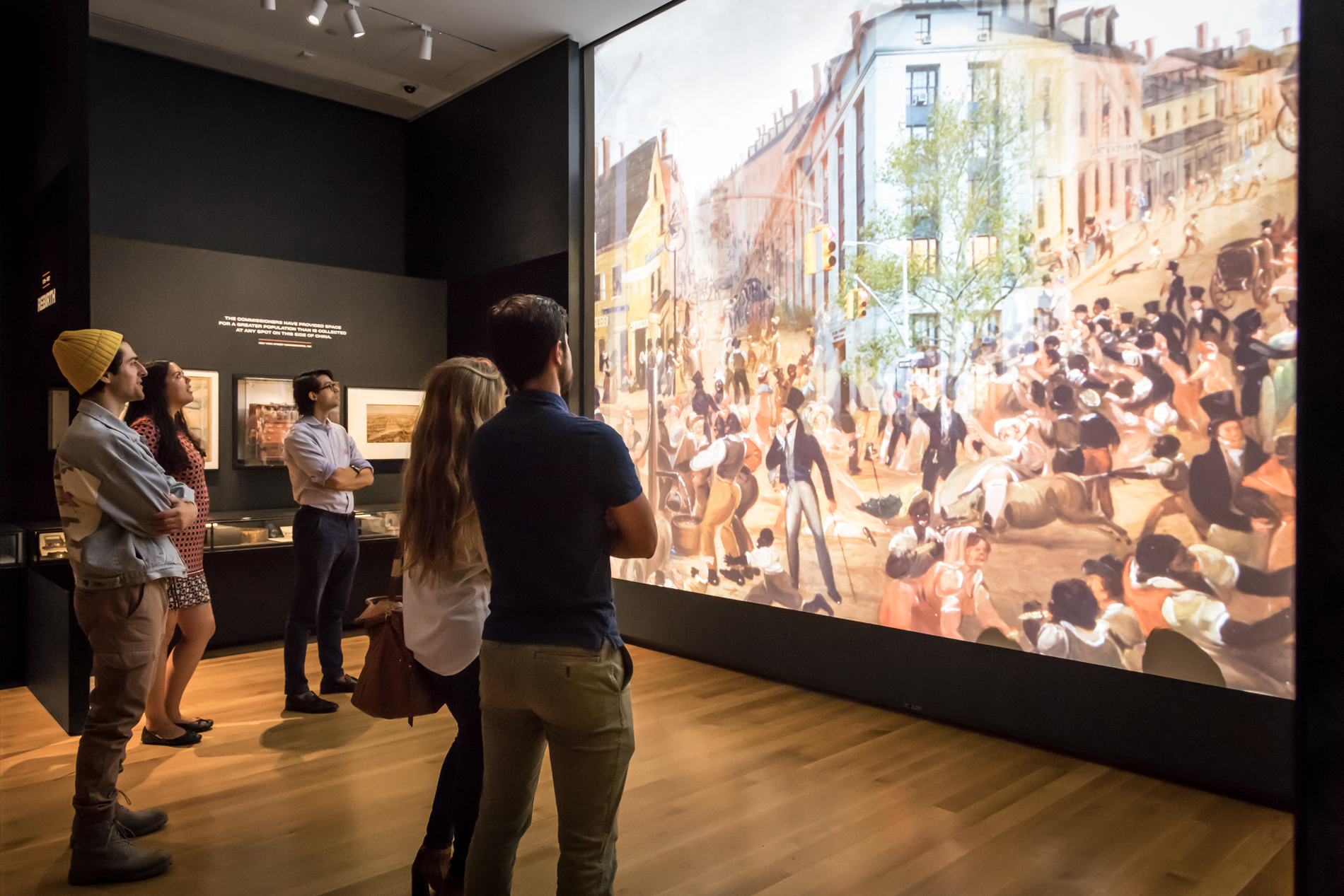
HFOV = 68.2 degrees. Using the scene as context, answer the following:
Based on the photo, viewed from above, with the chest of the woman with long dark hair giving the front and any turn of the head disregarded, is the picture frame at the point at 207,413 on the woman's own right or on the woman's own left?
on the woman's own left

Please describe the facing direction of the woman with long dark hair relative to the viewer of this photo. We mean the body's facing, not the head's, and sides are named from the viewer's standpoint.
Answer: facing to the right of the viewer

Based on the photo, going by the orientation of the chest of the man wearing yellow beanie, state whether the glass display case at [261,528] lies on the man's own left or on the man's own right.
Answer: on the man's own left

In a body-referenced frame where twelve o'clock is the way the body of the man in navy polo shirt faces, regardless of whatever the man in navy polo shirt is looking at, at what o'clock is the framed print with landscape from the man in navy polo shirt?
The framed print with landscape is roughly at 10 o'clock from the man in navy polo shirt.

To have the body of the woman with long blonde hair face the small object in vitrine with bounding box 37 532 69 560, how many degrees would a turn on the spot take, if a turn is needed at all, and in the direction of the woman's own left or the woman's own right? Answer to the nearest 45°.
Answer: approximately 90° to the woman's own left

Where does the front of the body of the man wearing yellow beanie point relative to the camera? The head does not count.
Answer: to the viewer's right

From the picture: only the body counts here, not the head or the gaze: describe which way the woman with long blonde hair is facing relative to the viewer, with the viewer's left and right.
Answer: facing away from the viewer and to the right of the viewer

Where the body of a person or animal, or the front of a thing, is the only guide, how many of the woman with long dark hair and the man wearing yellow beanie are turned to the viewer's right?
2

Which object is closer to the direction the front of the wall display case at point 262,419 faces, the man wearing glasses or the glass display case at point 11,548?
the man wearing glasses

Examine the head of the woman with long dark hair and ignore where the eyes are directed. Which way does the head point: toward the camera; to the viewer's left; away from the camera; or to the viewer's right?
to the viewer's right

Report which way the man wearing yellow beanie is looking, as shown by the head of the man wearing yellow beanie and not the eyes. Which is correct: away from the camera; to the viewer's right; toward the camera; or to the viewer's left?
to the viewer's right
